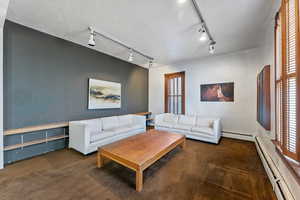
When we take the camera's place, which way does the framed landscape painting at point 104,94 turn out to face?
facing the viewer and to the right of the viewer

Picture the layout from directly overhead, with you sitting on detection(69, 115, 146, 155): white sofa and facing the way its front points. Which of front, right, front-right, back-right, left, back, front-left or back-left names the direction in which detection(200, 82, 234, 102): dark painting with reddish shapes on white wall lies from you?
front-left

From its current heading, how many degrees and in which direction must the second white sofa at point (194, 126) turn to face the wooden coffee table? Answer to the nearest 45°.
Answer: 0° — it already faces it

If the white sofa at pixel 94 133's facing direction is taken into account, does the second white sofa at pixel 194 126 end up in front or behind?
in front

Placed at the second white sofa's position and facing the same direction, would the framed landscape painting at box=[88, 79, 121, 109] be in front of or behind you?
in front

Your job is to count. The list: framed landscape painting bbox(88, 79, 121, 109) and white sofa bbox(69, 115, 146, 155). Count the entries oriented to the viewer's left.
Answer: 0

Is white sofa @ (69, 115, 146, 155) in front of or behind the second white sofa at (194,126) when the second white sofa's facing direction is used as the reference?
in front

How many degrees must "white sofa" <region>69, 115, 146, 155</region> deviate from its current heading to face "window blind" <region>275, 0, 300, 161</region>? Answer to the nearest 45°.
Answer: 0° — it already faces it

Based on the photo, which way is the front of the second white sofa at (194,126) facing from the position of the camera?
facing the viewer and to the left of the viewer

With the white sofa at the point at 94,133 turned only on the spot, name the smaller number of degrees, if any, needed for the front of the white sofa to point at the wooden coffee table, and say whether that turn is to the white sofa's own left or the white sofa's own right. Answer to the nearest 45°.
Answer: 0° — it already faces it
